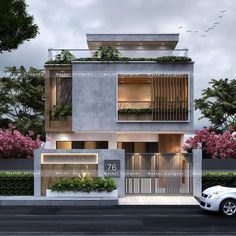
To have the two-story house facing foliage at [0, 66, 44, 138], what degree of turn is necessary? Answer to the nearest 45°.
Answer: approximately 135° to its right

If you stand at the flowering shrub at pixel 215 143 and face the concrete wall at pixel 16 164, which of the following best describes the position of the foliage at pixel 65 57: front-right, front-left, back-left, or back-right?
front-right

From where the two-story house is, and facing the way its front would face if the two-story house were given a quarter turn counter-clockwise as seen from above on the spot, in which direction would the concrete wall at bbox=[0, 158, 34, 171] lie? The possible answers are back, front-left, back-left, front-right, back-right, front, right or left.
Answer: back-right

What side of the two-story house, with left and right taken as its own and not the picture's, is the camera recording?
front

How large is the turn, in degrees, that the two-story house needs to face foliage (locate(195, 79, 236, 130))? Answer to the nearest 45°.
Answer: approximately 135° to its left

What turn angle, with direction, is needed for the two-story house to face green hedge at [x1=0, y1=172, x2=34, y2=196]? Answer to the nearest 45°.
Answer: approximately 45° to its right

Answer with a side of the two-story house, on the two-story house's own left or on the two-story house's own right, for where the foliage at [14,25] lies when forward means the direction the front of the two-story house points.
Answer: on the two-story house's own right

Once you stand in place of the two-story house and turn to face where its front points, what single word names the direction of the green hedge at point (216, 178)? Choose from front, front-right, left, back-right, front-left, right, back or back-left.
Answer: front-left
